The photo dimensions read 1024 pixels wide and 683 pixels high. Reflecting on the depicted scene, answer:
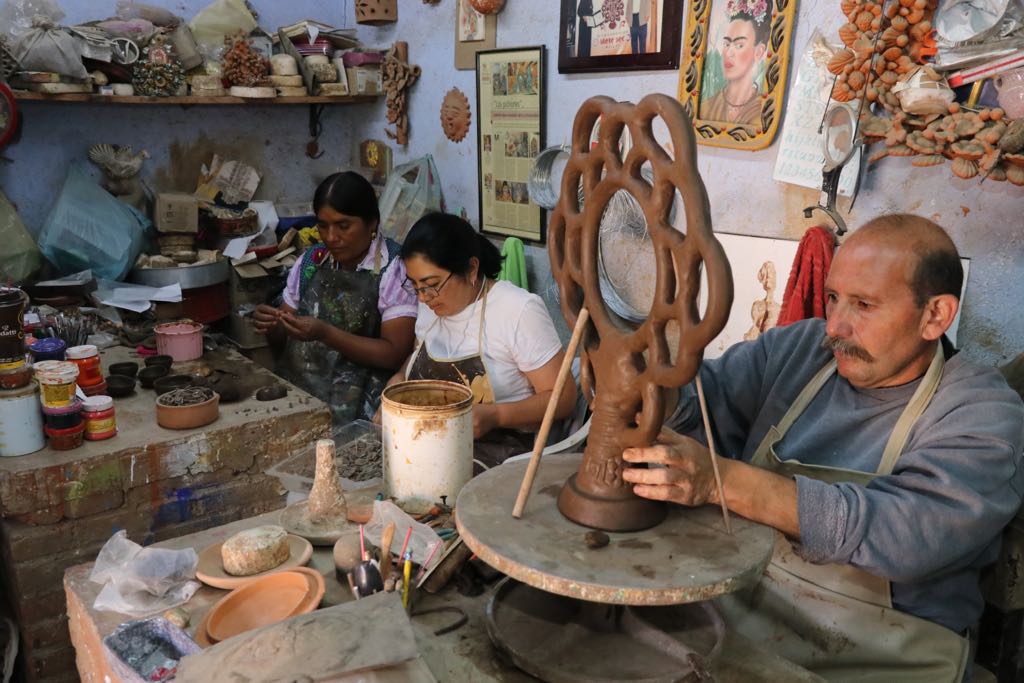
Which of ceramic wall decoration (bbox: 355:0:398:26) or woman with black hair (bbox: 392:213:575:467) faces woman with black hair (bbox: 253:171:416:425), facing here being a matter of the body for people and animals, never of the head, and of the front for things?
the ceramic wall decoration

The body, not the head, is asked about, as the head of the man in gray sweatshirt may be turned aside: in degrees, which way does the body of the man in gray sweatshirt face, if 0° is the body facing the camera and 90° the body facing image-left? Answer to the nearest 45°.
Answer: approximately 45°

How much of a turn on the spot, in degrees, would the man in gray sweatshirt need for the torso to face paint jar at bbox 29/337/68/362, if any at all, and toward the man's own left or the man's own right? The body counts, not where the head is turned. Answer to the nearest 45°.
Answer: approximately 45° to the man's own right

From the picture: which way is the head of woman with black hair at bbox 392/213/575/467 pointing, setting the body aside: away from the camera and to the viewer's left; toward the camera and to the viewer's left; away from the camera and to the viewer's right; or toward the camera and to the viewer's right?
toward the camera and to the viewer's left

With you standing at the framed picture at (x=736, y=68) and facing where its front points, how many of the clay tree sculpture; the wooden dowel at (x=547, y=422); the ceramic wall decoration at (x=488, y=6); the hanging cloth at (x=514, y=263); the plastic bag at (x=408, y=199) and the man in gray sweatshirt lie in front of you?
3

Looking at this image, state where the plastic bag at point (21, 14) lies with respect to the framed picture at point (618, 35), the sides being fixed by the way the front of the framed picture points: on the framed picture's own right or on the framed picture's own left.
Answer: on the framed picture's own right

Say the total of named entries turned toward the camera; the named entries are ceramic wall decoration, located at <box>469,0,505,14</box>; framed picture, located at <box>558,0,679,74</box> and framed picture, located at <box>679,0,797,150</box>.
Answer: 3

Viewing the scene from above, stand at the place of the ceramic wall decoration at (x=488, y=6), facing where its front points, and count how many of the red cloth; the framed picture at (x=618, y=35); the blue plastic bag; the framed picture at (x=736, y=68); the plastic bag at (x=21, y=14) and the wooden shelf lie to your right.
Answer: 3

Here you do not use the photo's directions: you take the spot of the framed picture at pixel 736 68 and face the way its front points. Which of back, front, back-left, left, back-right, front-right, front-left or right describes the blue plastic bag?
right

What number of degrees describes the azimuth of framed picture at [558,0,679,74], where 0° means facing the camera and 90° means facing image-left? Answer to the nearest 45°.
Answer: approximately 0°

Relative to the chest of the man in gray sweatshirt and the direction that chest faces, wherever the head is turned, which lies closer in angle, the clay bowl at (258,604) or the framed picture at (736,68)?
the clay bowl

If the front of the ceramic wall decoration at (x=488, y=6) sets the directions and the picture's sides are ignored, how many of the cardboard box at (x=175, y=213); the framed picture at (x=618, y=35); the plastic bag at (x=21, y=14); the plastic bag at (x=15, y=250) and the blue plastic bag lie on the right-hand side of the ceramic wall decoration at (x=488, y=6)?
4

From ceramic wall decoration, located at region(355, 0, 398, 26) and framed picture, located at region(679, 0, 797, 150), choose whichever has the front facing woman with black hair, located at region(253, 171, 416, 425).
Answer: the ceramic wall decoration
